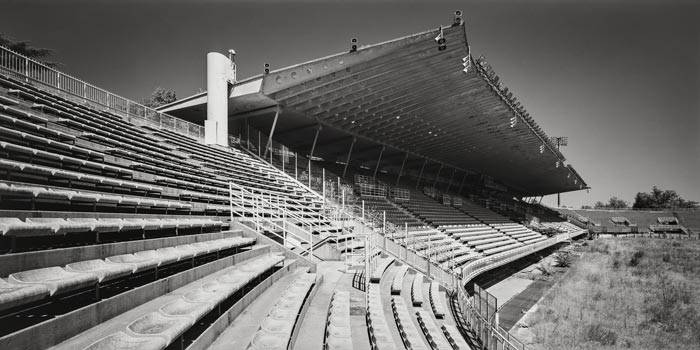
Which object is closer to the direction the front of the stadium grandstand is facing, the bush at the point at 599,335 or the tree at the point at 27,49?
the bush

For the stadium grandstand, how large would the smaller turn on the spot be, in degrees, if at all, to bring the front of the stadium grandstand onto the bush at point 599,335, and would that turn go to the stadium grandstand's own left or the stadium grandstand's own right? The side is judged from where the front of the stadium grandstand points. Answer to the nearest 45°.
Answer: approximately 45° to the stadium grandstand's own left

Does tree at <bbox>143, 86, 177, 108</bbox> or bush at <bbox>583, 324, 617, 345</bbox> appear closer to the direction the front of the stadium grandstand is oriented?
the bush

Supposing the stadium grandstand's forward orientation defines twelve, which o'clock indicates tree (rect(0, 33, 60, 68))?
The tree is roughly at 6 o'clock from the stadium grandstand.

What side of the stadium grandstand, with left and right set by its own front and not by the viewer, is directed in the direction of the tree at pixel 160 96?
back

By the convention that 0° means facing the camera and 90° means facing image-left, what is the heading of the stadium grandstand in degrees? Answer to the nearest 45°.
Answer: approximately 315°
